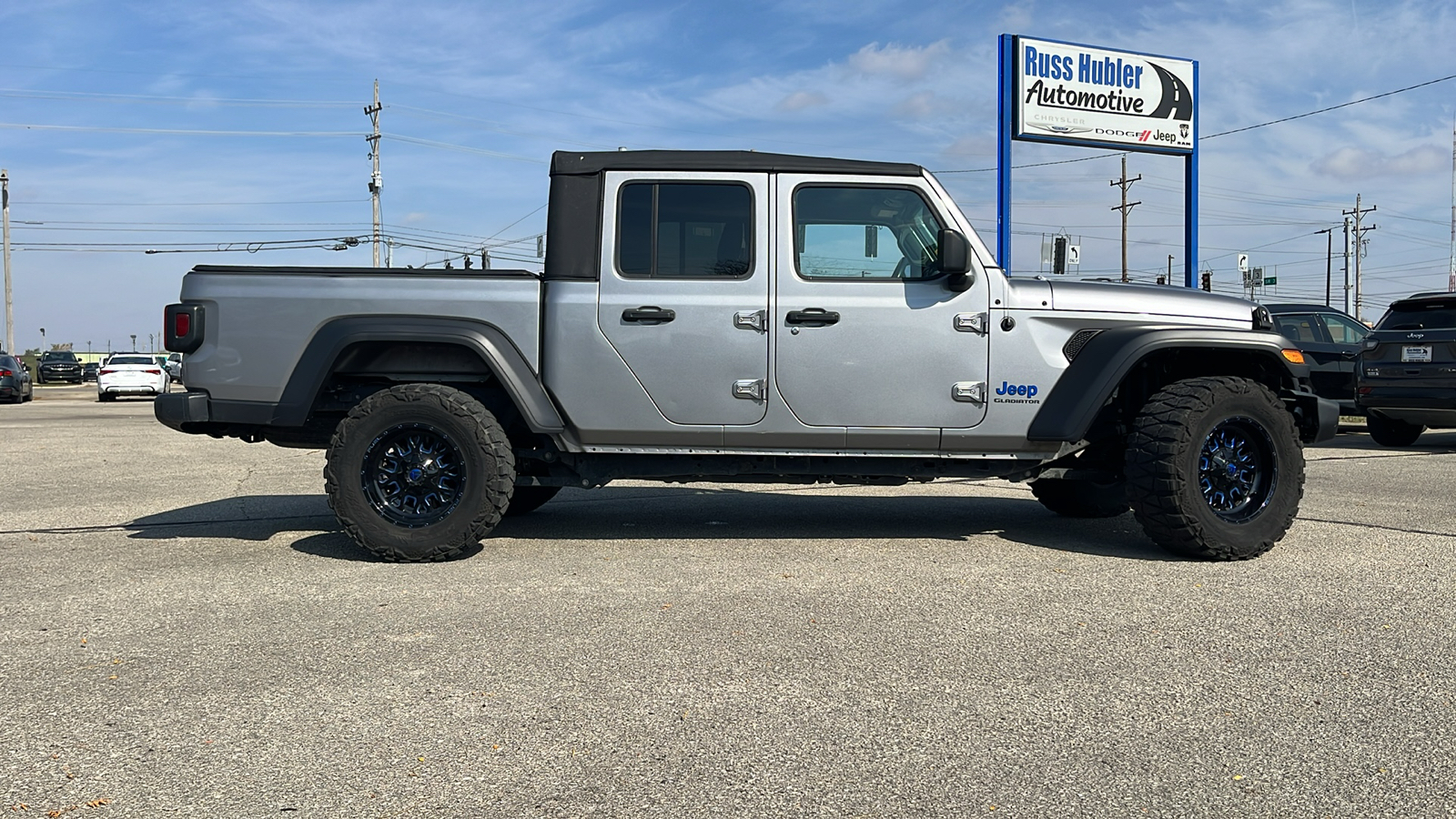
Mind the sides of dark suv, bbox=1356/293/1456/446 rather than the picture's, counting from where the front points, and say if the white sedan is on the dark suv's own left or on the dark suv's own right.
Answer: on the dark suv's own left

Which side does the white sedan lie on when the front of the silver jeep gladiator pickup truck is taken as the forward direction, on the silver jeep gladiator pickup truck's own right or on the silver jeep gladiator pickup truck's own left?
on the silver jeep gladiator pickup truck's own left

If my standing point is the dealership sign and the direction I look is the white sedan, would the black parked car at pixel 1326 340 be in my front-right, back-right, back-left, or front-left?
back-left

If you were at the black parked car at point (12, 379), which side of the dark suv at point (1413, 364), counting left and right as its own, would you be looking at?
left

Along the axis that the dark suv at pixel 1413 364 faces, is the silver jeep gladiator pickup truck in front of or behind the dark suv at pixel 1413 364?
behind

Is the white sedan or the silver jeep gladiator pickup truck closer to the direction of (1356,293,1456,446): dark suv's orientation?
the white sedan

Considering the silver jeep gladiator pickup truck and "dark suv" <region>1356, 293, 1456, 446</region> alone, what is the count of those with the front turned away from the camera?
1

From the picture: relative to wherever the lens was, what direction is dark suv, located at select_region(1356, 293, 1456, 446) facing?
facing away from the viewer

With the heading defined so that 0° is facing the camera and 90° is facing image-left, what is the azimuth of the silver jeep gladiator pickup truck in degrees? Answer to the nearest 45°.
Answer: approximately 270°

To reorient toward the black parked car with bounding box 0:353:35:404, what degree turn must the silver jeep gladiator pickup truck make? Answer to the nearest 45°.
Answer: approximately 135° to its left
